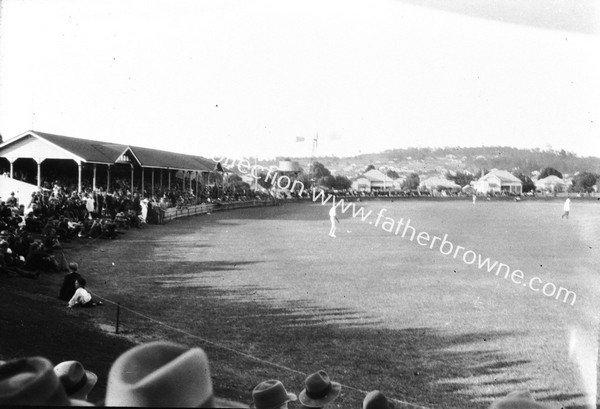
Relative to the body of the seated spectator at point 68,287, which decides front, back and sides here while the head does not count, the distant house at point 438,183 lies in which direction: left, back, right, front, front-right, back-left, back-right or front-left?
front-right

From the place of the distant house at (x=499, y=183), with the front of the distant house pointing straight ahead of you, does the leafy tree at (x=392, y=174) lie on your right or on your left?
on your right

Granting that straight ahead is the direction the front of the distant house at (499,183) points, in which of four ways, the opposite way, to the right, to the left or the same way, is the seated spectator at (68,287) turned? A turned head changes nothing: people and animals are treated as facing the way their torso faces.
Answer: the opposite way

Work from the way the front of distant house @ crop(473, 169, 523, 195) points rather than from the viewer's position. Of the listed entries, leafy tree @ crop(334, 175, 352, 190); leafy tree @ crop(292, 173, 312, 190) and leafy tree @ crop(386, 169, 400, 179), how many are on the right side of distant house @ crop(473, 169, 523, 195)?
3

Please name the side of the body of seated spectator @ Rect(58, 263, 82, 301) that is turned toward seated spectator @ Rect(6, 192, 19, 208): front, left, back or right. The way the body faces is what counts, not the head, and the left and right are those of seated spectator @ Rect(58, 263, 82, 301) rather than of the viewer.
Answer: left

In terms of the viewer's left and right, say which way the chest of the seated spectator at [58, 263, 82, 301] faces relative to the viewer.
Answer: facing away from the viewer and to the right of the viewer

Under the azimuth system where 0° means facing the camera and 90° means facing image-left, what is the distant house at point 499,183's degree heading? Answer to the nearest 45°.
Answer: approximately 0°

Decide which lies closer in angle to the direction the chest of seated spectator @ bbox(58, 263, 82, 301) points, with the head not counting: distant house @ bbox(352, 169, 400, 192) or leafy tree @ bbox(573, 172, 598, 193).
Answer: the distant house

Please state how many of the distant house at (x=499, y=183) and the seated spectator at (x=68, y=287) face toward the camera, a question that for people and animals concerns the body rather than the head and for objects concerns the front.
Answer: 1

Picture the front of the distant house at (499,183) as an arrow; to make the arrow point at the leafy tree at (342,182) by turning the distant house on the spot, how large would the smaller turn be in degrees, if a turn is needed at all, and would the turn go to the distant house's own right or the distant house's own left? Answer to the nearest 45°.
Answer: approximately 90° to the distant house's own right
